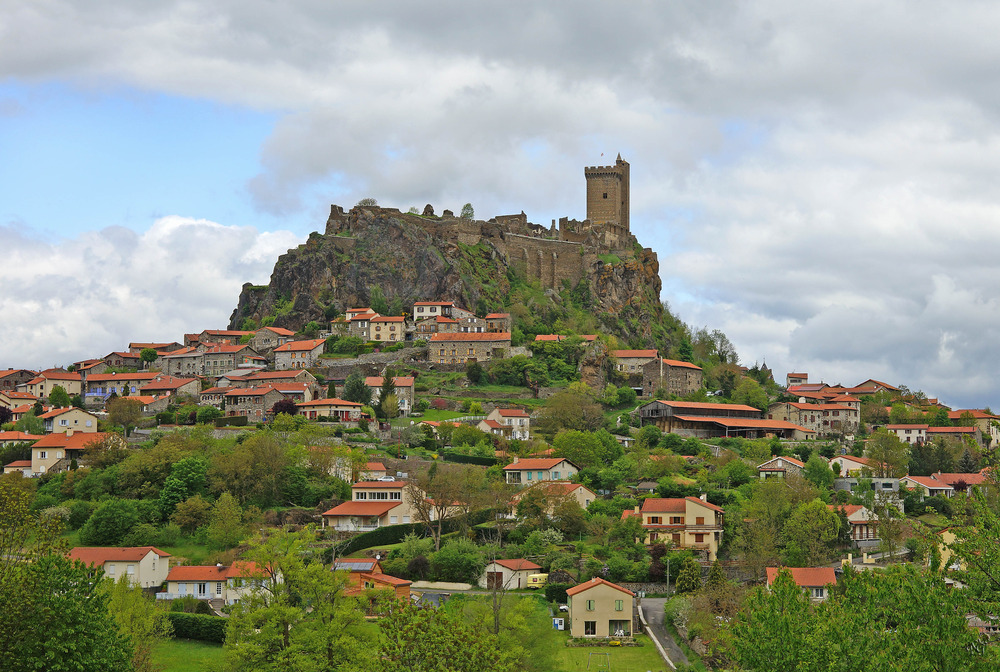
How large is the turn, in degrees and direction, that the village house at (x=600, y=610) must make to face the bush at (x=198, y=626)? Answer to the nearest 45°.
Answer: approximately 90° to its right

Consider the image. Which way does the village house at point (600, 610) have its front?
toward the camera

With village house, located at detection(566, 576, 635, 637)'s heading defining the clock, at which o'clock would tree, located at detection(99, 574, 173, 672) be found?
The tree is roughly at 2 o'clock from the village house.

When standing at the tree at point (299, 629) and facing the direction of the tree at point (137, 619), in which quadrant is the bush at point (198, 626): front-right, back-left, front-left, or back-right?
front-right

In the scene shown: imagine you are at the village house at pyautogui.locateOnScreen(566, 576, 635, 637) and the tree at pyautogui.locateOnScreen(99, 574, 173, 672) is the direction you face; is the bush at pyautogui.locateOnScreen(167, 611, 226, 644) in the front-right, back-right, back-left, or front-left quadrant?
front-right

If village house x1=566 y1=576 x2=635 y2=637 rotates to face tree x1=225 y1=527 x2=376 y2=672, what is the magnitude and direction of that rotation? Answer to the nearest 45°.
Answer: approximately 45° to its right

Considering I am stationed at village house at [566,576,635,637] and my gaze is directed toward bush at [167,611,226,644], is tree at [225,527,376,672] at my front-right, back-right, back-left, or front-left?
front-left
